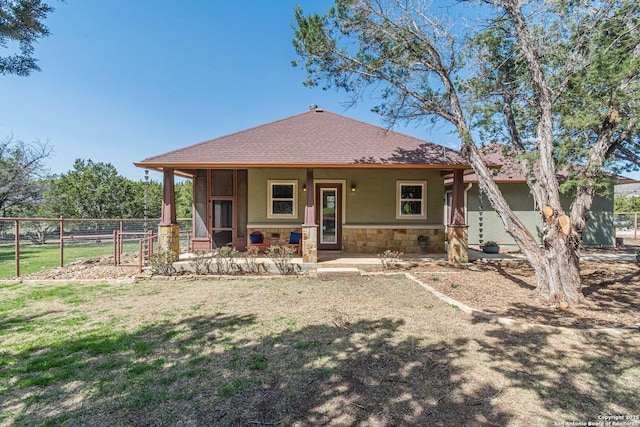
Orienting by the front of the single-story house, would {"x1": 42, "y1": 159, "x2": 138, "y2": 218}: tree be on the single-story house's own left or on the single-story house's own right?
on the single-story house's own right

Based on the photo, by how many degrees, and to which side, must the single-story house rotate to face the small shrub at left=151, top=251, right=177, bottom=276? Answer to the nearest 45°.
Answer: approximately 45° to its right

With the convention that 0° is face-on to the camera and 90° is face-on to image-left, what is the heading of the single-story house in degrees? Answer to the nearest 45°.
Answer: approximately 0°

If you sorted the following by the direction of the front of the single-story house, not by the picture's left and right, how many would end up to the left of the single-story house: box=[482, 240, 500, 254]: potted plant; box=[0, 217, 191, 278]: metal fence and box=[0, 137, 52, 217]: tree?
1

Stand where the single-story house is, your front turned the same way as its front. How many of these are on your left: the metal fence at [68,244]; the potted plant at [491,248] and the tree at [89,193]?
1

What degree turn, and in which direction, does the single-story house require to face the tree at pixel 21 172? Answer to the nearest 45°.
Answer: approximately 135° to its right

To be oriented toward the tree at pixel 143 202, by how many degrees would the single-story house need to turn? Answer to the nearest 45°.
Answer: approximately 135° to its right

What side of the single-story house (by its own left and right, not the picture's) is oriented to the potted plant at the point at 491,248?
left

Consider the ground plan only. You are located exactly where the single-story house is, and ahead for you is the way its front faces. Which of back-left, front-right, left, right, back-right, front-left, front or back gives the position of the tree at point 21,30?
front-right

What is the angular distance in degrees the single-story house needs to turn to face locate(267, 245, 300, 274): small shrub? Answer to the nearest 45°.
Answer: approximately 45° to its right
